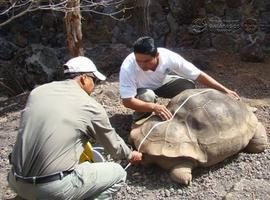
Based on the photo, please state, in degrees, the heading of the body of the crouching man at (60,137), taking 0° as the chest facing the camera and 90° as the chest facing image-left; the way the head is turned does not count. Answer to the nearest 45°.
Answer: approximately 225°

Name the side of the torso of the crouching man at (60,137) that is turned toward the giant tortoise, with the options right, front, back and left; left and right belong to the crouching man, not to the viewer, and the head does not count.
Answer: front

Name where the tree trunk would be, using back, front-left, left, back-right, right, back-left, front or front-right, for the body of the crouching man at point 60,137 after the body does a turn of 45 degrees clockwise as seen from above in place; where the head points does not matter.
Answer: left

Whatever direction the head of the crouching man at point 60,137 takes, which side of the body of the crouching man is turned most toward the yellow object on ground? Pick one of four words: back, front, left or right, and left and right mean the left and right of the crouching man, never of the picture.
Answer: front

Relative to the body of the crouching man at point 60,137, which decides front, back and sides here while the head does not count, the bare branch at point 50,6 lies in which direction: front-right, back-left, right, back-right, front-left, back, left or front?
front-left
